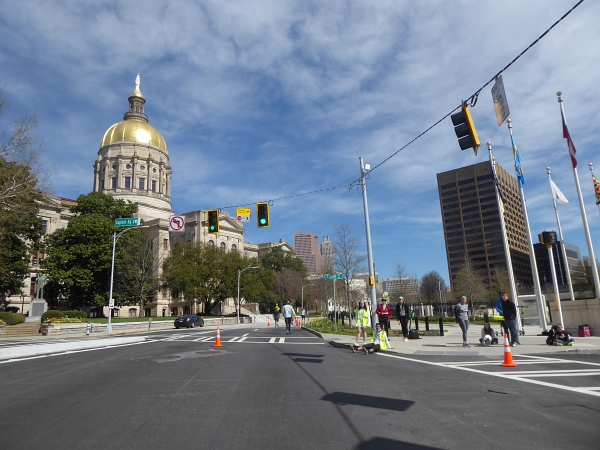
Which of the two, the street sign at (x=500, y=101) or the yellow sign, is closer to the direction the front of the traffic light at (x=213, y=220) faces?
the street sign

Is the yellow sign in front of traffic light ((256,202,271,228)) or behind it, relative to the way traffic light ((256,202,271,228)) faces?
behind

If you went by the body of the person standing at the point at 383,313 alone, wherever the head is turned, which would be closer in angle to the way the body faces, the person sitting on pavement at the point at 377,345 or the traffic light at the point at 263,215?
the person sitting on pavement

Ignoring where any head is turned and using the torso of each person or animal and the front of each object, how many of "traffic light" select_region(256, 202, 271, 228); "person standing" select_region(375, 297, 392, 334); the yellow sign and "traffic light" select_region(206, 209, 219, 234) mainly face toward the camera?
4

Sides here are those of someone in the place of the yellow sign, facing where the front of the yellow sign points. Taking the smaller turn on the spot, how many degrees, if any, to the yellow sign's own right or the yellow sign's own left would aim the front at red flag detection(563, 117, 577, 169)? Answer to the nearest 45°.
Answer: approximately 45° to the yellow sign's own left

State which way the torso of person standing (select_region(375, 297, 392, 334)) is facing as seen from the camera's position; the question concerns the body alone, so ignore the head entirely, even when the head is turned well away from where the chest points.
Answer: toward the camera

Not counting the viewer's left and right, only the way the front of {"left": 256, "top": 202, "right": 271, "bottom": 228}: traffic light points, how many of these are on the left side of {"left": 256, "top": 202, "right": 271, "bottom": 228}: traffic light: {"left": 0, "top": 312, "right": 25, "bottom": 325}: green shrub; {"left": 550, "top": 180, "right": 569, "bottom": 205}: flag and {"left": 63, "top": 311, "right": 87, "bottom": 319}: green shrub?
1

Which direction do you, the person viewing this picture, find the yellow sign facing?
facing the viewer

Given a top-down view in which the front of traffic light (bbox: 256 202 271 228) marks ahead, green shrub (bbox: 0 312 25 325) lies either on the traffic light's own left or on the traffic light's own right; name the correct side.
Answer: on the traffic light's own right

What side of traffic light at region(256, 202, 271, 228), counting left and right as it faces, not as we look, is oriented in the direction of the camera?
front

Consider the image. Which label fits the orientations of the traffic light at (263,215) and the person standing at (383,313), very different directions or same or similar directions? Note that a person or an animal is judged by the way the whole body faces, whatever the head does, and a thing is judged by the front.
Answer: same or similar directions

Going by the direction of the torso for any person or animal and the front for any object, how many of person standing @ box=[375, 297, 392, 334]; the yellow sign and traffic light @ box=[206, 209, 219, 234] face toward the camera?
3
